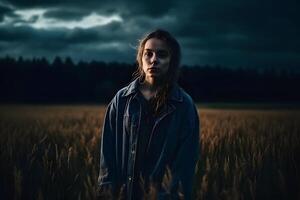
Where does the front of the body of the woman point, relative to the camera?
toward the camera

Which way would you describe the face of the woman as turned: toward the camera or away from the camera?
toward the camera
